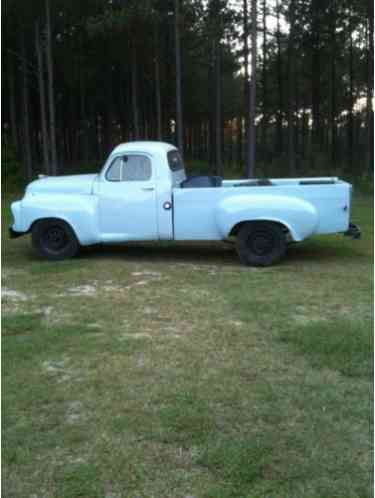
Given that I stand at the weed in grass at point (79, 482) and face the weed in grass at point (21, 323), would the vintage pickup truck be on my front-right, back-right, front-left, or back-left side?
front-right

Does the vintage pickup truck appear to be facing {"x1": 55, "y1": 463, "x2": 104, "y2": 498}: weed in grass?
no

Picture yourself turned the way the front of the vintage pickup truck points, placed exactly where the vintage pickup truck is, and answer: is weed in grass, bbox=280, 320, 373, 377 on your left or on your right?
on your left

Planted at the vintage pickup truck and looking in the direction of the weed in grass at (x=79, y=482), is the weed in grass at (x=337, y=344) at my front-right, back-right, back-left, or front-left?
front-left

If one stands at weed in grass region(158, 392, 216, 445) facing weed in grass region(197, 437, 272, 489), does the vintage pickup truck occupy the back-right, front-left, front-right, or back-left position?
back-left

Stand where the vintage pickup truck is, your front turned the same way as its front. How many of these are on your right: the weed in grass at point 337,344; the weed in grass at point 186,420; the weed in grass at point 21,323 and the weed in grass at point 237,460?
0

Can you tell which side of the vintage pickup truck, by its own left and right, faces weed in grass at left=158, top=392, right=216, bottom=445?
left

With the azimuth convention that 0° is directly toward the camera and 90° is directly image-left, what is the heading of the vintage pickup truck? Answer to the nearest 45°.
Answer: approximately 90°

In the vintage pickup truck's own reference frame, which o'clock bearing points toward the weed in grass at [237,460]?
The weed in grass is roughly at 9 o'clock from the vintage pickup truck.
